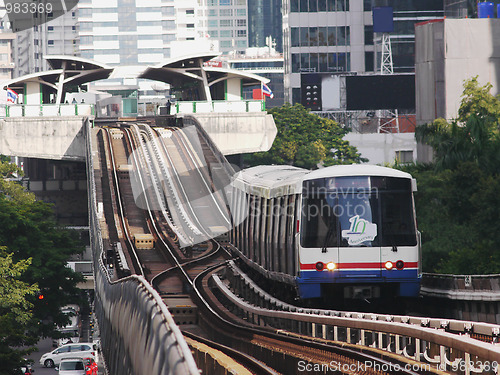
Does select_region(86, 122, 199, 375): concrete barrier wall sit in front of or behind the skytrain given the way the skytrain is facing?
in front

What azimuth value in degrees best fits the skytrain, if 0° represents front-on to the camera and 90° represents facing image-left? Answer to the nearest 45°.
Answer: approximately 0°

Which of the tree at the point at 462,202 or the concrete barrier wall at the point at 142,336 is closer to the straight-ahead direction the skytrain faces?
the concrete barrier wall

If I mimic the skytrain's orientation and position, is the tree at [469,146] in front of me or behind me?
behind
